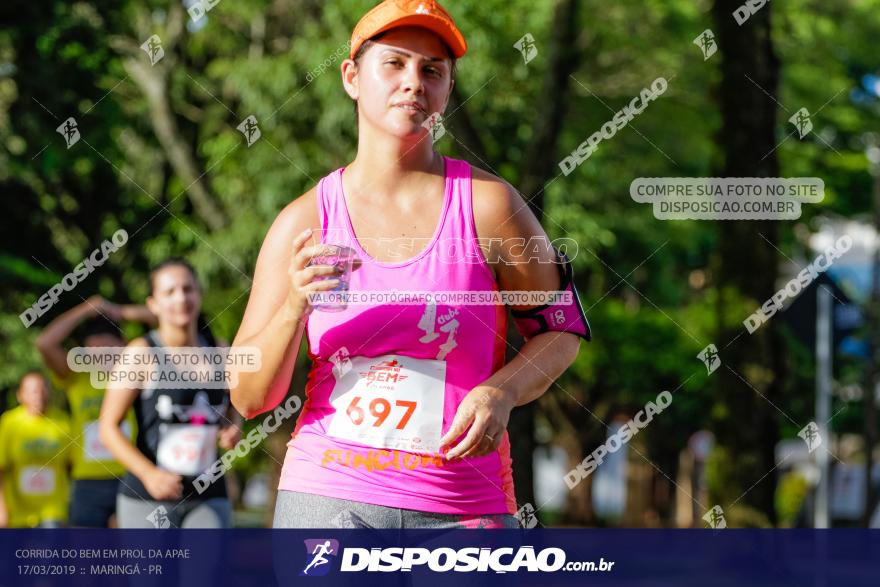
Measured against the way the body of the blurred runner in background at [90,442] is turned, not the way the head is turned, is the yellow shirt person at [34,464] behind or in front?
behind

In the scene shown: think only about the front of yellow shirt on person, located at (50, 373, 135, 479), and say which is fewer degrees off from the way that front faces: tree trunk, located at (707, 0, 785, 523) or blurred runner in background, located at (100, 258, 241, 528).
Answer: the blurred runner in background

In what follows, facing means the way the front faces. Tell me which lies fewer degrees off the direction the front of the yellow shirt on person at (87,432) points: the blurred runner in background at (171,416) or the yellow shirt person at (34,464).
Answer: the blurred runner in background

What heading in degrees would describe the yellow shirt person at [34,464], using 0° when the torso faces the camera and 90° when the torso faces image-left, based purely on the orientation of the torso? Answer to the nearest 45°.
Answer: approximately 0°

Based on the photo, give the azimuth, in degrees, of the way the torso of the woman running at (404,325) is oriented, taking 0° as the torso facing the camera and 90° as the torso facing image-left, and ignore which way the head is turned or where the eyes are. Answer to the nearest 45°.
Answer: approximately 0°
